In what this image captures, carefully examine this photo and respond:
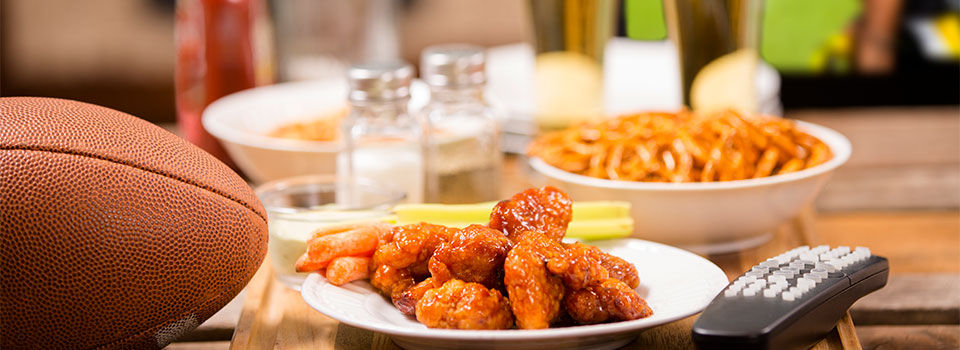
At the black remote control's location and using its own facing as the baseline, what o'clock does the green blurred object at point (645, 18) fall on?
The green blurred object is roughly at 10 o'clock from the black remote control.

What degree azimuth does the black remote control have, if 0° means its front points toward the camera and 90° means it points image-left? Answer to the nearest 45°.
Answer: approximately 225°

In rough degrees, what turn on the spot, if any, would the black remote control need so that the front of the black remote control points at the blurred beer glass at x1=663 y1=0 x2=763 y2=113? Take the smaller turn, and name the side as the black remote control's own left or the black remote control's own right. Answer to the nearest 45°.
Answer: approximately 45° to the black remote control's own left

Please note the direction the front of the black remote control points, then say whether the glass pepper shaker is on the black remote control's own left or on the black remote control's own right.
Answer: on the black remote control's own left
